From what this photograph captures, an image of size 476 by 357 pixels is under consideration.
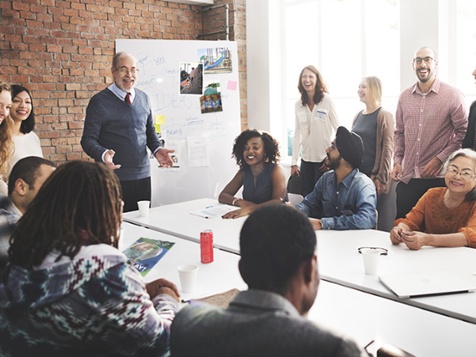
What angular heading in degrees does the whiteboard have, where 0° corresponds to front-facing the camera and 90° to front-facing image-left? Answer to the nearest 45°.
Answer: approximately 0°

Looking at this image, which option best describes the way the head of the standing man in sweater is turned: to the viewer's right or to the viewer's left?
to the viewer's right

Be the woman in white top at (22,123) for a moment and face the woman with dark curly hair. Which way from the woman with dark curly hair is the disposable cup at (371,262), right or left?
right

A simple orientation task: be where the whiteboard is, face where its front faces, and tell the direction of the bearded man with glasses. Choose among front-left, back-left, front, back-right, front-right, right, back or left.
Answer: front-left

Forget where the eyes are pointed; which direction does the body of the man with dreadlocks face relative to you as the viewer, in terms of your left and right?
facing away from the viewer and to the right of the viewer

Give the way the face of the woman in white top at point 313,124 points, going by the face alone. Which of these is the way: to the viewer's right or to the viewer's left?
to the viewer's left

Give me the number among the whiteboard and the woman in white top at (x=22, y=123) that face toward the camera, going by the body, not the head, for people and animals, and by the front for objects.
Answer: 2
